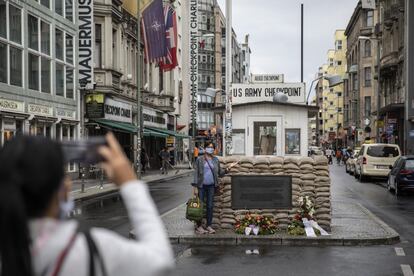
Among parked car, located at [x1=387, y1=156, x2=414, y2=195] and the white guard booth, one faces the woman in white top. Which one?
the white guard booth

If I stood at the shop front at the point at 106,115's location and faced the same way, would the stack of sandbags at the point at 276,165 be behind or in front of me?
in front

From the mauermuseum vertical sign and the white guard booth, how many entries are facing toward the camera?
2

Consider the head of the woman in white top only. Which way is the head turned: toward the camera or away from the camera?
away from the camera

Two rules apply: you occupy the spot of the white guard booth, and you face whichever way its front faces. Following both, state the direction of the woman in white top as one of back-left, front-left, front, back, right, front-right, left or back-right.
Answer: front

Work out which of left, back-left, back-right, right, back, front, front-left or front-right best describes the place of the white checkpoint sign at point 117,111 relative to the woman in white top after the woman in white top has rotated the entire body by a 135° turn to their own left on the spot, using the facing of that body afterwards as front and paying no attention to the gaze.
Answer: right

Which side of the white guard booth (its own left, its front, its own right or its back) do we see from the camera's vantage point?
front

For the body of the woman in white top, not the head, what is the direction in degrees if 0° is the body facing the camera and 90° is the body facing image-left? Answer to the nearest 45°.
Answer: approximately 225°

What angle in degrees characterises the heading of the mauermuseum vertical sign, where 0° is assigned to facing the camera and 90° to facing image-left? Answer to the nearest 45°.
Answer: approximately 0°

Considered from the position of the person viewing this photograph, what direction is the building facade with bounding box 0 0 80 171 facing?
facing the viewer and to the right of the viewer

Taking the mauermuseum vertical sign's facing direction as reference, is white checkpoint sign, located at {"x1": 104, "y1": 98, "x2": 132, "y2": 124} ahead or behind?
behind
